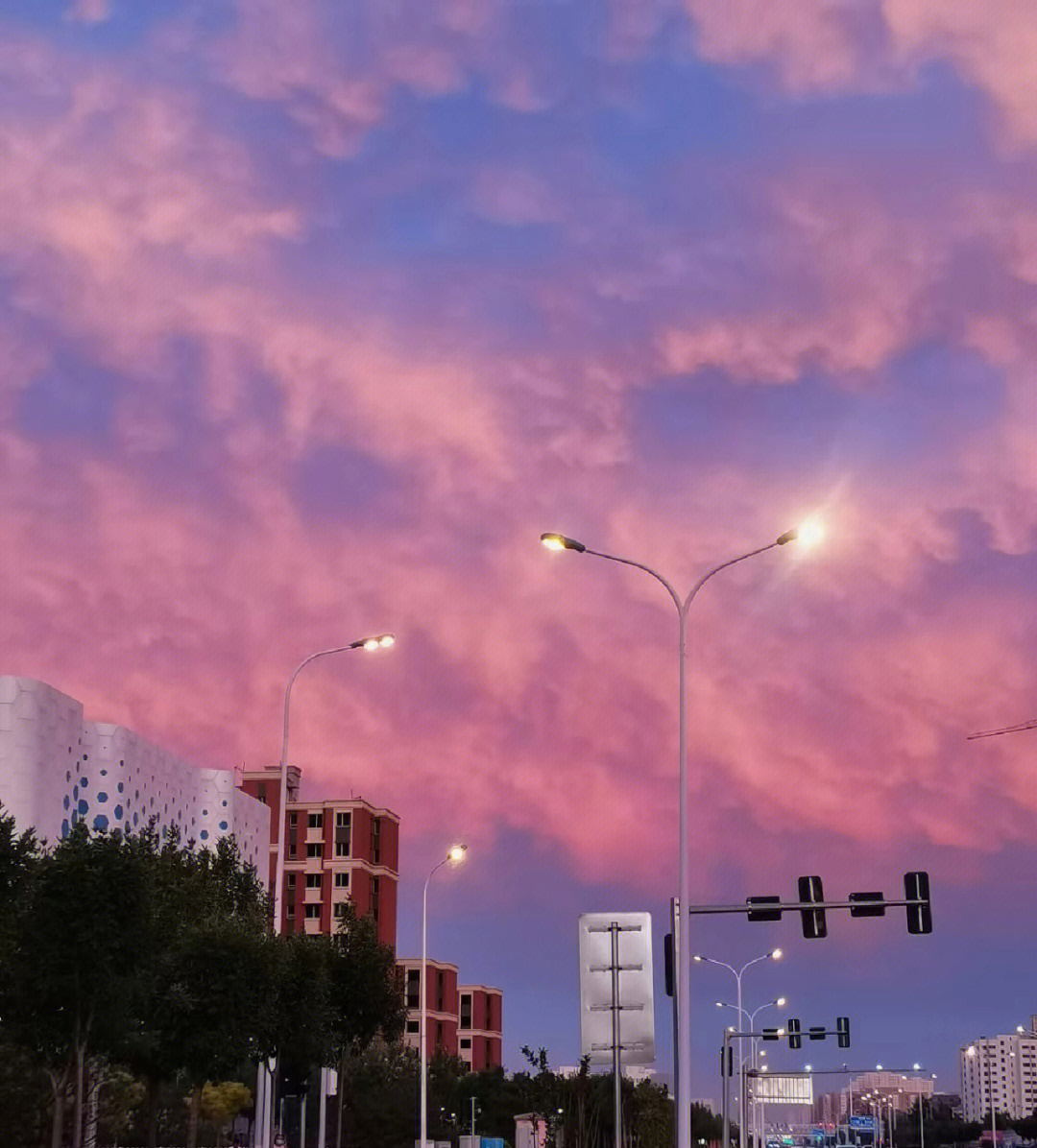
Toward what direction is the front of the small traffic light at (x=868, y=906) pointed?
away from the camera

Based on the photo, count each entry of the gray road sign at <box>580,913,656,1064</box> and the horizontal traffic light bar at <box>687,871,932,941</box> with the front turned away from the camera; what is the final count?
2

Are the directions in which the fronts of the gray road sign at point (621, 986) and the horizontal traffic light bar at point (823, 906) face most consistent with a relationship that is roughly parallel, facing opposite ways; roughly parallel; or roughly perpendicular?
roughly parallel

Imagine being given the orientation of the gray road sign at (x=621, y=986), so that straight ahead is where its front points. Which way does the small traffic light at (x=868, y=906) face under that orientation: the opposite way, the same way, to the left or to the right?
the same way

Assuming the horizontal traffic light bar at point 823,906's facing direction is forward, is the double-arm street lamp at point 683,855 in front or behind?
behind

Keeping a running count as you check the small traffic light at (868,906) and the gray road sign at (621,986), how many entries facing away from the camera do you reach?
2

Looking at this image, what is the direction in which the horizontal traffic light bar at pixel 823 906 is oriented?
away from the camera

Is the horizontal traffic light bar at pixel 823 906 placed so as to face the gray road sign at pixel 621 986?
no

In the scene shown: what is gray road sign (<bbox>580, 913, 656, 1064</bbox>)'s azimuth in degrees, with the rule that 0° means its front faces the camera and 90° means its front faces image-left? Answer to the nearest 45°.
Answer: approximately 180°

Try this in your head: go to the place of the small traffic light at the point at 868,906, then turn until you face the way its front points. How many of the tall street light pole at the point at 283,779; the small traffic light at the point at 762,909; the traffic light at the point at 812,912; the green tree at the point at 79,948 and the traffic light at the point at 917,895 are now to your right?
1

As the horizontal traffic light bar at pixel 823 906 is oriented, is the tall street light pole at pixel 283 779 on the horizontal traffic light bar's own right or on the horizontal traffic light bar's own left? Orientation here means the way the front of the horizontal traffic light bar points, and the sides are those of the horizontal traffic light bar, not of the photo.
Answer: on the horizontal traffic light bar's own left

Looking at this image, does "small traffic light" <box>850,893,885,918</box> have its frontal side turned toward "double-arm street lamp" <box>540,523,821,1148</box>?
no
